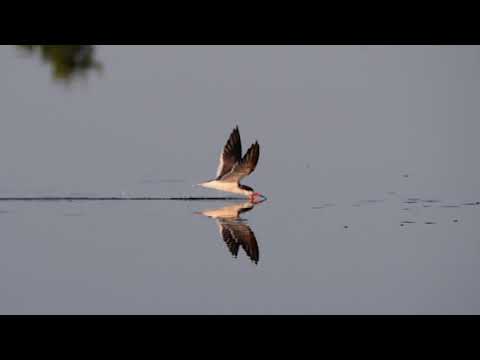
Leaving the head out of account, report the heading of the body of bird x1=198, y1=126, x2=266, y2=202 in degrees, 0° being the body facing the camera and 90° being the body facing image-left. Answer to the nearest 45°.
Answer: approximately 270°
